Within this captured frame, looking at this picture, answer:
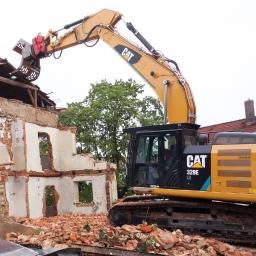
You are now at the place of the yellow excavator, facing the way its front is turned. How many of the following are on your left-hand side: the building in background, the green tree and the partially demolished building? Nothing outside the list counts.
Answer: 0

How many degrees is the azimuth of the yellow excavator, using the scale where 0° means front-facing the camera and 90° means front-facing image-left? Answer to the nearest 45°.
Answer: approximately 90°

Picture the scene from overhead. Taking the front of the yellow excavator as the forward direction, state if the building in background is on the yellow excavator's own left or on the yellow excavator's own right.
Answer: on the yellow excavator's own right

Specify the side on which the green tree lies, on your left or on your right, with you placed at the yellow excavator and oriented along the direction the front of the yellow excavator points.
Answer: on your right

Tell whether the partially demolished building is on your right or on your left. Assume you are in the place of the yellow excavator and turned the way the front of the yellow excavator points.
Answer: on your right

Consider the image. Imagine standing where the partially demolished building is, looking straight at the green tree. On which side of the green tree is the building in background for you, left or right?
right

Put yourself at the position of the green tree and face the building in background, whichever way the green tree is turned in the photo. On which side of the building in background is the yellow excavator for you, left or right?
right

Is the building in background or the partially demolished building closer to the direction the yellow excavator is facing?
the partially demolished building
